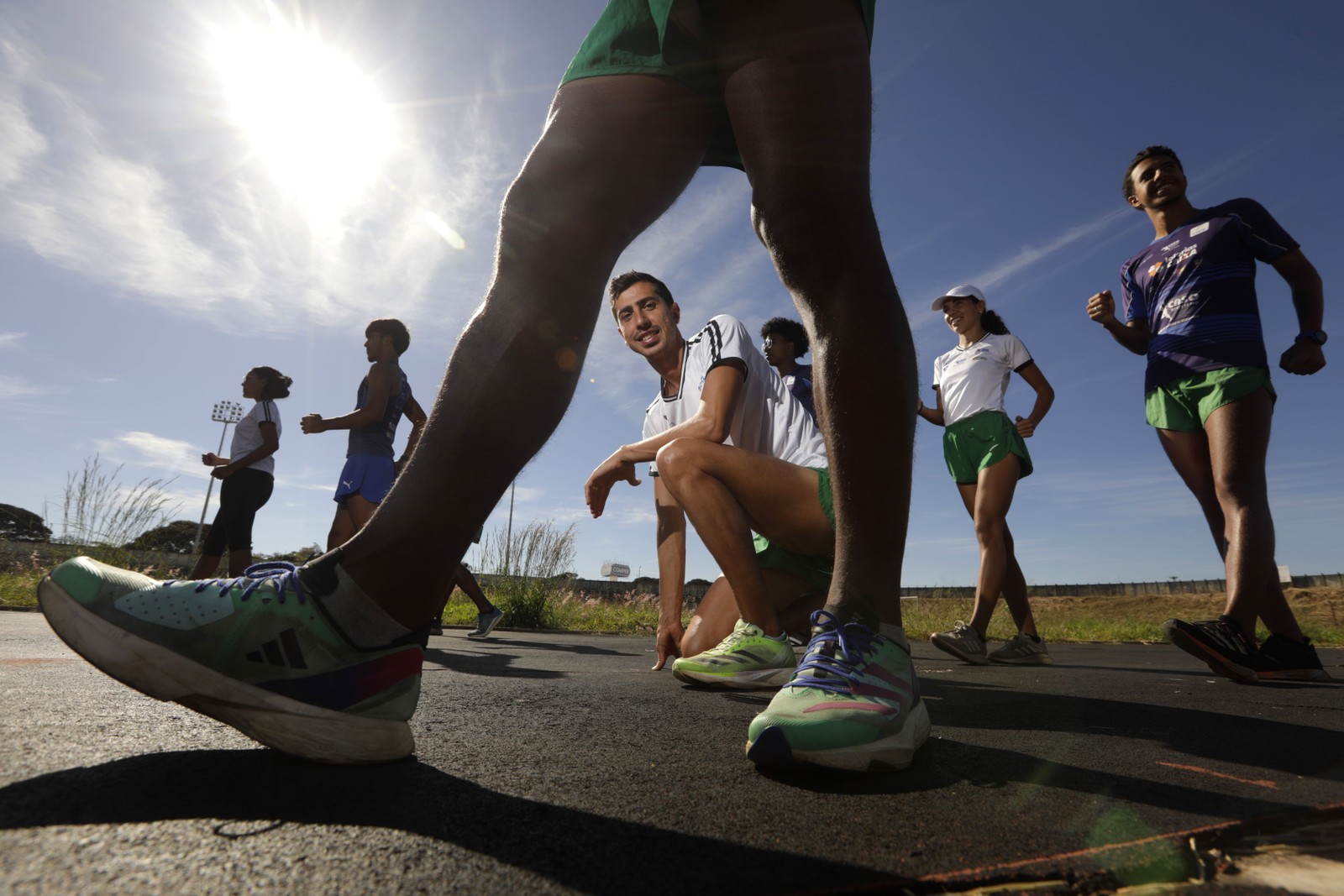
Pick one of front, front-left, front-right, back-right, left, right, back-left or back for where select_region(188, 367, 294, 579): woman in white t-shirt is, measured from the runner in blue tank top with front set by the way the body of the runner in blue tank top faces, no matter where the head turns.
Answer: front-right

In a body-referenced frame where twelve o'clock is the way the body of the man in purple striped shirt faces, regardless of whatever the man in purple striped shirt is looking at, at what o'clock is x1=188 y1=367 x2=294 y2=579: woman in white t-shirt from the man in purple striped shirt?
The woman in white t-shirt is roughly at 1 o'clock from the man in purple striped shirt.

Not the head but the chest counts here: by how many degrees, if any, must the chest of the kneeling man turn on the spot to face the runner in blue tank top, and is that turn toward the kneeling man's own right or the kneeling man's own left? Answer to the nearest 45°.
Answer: approximately 90° to the kneeling man's own right

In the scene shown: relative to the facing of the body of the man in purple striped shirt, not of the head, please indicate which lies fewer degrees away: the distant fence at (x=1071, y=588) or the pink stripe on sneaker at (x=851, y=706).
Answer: the pink stripe on sneaker

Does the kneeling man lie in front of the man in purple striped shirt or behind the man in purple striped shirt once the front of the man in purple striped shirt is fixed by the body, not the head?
in front

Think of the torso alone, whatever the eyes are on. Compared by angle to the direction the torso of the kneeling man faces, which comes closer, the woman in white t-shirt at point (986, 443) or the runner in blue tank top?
the runner in blue tank top

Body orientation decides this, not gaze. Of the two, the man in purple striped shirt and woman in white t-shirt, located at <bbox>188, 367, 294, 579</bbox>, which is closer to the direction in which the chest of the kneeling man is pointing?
the woman in white t-shirt

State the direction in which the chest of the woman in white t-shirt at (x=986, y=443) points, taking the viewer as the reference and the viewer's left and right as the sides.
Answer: facing the viewer and to the left of the viewer

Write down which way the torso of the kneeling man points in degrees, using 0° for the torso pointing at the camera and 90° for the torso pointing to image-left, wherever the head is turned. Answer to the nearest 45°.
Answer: approximately 45°
